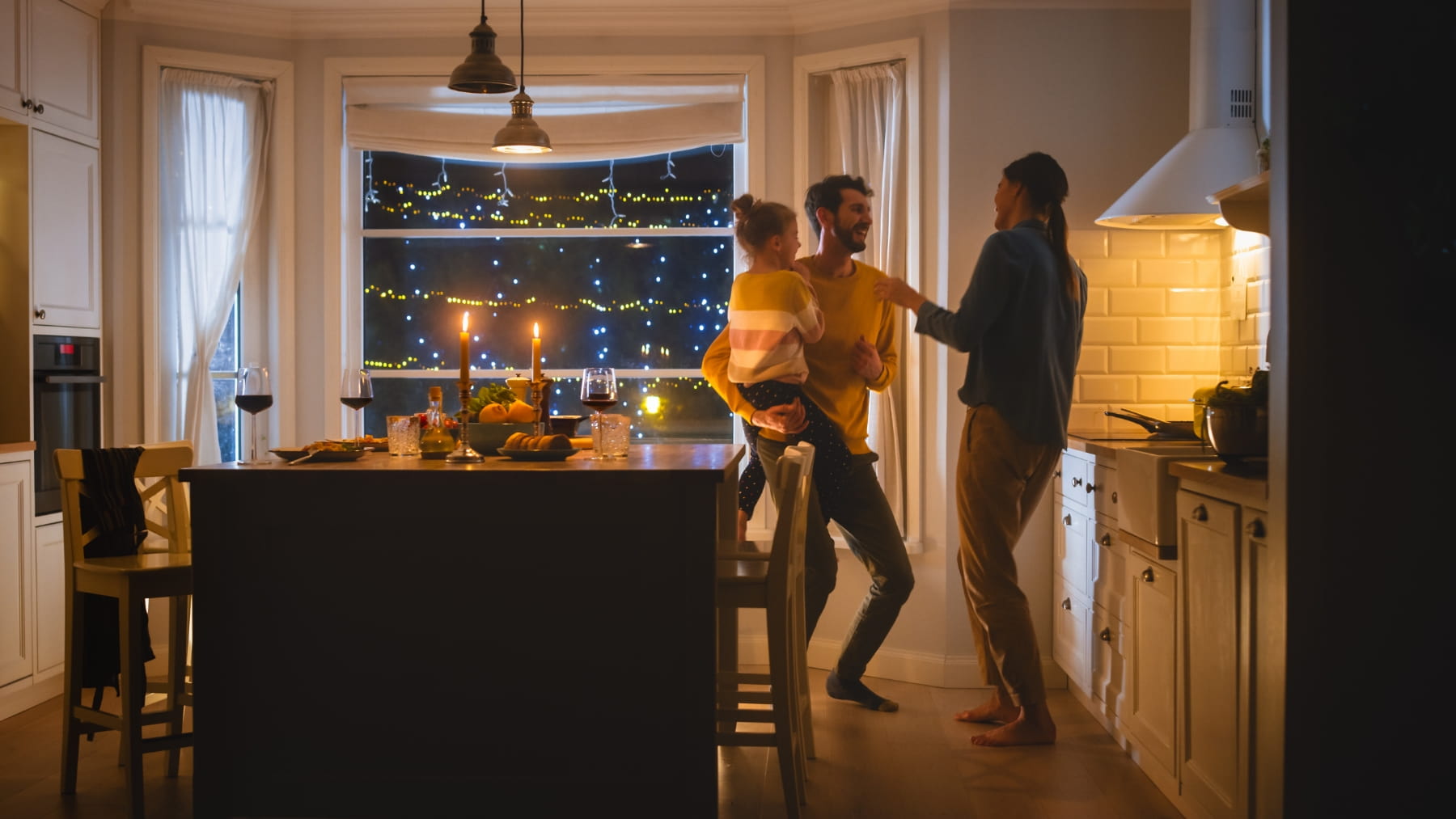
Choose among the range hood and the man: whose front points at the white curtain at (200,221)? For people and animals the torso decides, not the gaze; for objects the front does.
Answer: the range hood

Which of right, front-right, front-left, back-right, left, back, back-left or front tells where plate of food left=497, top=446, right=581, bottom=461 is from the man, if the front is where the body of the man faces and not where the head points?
right

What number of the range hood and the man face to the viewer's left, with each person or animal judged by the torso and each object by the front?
1

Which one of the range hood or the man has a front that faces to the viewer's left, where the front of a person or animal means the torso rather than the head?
the range hood

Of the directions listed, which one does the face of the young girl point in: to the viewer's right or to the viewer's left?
to the viewer's right

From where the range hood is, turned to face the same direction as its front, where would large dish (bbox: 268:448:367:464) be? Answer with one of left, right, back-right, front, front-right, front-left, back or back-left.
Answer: front-left

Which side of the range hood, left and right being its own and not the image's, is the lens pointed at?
left

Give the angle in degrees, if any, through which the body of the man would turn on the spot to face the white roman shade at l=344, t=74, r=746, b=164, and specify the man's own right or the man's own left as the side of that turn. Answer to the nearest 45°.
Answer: approximately 180°

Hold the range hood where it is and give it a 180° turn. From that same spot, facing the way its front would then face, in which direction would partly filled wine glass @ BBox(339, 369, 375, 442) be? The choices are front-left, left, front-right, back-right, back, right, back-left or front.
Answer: back-right

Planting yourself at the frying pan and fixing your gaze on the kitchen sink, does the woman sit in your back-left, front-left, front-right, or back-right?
front-right

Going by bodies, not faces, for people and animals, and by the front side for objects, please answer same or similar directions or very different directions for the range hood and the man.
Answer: very different directions

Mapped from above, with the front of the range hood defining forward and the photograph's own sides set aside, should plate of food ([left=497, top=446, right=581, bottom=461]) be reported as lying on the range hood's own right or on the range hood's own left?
on the range hood's own left

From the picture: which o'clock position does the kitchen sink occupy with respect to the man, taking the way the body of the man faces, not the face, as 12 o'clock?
The kitchen sink is roughly at 12 o'clock from the man.

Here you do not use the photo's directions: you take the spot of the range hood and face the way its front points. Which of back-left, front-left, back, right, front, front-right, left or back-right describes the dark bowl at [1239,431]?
left
